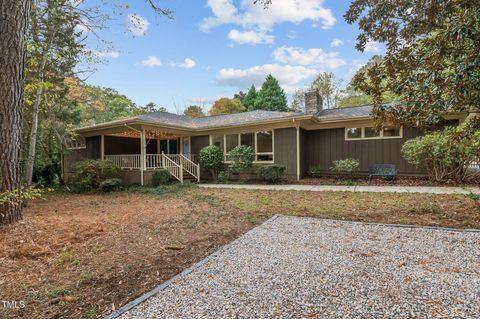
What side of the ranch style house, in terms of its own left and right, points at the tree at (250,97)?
back

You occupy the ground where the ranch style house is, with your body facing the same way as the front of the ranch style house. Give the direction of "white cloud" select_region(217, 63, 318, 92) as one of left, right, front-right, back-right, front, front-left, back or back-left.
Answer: back

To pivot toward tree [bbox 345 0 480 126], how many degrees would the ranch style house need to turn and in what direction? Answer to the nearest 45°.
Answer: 0° — it already faces it

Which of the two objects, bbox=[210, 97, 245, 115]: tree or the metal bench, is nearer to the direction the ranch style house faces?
the metal bench

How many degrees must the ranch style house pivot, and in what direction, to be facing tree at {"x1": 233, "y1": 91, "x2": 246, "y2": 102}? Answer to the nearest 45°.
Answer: approximately 180°

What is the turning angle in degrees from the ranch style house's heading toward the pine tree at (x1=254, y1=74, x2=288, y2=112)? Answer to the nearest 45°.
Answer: approximately 180°

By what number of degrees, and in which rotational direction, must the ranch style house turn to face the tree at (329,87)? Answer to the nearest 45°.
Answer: approximately 180°

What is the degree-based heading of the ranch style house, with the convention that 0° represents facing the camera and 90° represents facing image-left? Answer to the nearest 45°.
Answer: approximately 0°
